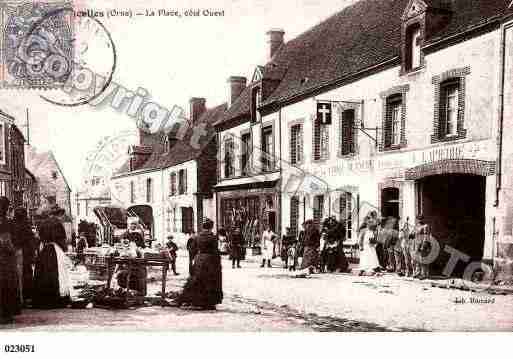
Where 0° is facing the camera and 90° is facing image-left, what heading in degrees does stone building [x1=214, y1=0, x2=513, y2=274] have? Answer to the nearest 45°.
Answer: approximately 45°

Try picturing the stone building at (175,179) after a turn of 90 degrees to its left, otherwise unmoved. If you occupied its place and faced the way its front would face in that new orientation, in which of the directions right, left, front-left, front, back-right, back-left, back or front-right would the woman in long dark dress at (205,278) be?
front-right

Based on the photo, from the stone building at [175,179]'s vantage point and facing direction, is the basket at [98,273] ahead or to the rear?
ahead

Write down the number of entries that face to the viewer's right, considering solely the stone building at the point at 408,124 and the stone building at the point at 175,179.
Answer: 0

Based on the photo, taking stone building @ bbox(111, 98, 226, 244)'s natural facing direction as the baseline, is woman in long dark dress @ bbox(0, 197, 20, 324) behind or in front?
in front

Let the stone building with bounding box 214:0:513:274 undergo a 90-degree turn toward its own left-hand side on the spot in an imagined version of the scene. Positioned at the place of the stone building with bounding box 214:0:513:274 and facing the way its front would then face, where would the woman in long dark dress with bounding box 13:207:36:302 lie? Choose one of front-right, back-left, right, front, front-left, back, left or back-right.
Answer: right

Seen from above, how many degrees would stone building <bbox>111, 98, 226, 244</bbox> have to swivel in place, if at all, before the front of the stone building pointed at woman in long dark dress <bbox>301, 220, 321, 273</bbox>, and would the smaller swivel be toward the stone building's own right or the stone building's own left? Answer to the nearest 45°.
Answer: approximately 45° to the stone building's own left

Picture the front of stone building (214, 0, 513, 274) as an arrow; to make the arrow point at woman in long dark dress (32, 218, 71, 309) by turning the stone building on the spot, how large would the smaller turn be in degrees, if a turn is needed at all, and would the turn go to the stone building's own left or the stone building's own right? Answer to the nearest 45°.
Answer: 0° — it already faces them

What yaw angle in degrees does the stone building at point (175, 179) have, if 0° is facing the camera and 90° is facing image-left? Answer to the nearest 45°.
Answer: approximately 45°

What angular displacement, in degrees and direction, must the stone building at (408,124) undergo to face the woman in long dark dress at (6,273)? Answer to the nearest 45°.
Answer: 0° — it already faces them
